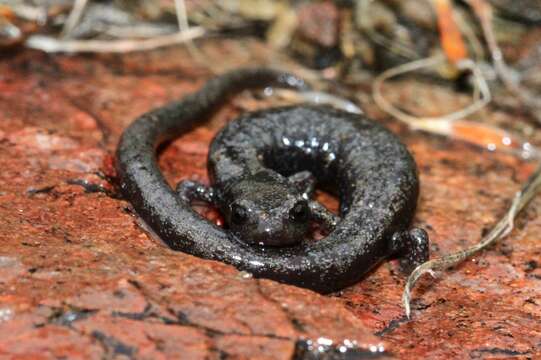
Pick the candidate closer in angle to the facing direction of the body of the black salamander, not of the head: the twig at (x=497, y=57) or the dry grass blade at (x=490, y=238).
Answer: the dry grass blade

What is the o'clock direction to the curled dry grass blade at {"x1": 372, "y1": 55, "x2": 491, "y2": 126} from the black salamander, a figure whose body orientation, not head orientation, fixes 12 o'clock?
The curled dry grass blade is roughly at 7 o'clock from the black salamander.

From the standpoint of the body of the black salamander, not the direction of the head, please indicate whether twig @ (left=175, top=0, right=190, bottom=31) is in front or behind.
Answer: behind

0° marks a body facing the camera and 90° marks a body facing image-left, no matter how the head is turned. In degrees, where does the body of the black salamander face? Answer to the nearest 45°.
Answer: approximately 0°

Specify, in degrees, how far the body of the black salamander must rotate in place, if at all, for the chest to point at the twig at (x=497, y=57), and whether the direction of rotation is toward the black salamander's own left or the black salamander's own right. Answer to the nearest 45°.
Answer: approximately 135° to the black salamander's own left

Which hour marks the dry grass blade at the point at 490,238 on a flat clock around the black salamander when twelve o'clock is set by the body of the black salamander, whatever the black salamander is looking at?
The dry grass blade is roughly at 9 o'clock from the black salamander.
